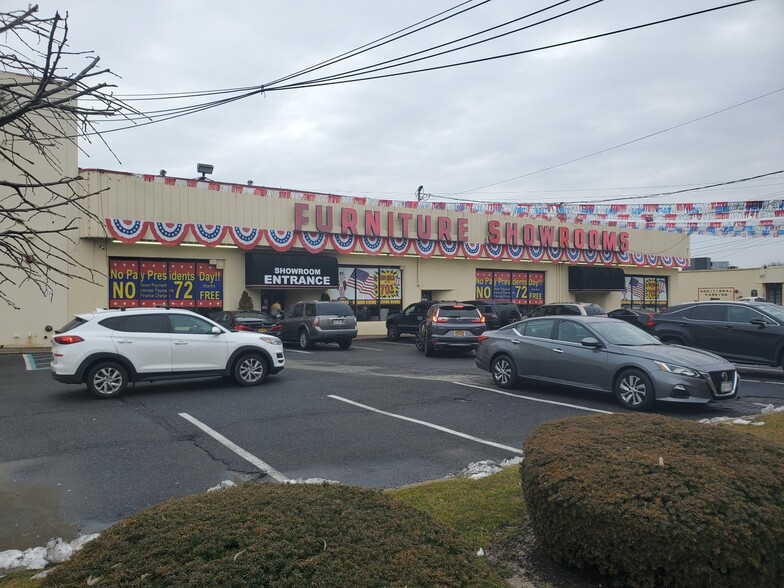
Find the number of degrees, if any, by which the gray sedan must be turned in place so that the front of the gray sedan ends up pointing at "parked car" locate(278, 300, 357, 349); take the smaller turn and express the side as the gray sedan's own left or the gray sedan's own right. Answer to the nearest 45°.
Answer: approximately 180°

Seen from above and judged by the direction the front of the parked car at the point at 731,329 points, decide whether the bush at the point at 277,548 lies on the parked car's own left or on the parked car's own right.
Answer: on the parked car's own right

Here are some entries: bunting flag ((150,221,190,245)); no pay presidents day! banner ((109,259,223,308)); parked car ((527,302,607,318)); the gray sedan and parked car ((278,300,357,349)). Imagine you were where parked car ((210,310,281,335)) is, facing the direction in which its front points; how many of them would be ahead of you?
2

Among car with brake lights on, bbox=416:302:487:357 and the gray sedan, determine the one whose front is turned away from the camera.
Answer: the car with brake lights on

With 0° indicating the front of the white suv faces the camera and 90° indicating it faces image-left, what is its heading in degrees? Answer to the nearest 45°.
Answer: approximately 270°

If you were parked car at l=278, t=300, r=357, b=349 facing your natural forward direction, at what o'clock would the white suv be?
The white suv is roughly at 8 o'clock from the parked car.

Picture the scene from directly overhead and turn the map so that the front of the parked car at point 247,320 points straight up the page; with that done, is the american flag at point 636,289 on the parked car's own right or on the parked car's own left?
on the parked car's own right

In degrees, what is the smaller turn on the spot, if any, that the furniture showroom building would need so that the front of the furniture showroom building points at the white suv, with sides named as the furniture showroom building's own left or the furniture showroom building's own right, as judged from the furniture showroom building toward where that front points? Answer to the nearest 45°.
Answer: approximately 45° to the furniture showroom building's own right

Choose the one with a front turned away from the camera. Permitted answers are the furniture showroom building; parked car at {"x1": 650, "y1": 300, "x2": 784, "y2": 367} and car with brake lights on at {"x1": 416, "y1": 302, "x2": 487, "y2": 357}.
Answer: car with brake lights on at {"x1": 416, "y1": 302, "x2": 487, "y2": 357}

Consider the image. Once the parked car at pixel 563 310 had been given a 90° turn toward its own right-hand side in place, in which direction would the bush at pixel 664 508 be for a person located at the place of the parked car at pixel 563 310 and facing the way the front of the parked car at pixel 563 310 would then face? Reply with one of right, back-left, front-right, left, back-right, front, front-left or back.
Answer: back-right

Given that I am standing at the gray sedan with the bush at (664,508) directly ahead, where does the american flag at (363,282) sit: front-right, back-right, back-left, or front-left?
back-right

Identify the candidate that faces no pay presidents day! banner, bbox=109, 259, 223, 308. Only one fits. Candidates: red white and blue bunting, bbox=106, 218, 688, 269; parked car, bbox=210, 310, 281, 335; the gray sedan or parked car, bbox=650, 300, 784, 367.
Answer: parked car, bbox=210, 310, 281, 335

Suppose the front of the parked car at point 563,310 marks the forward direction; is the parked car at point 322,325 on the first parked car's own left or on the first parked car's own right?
on the first parked car's own left

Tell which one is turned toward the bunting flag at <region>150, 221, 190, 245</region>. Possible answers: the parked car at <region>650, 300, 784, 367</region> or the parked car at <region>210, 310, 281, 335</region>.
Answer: the parked car at <region>210, 310, 281, 335</region>

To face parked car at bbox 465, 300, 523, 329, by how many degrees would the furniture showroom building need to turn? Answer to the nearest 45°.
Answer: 0° — it already faces it
